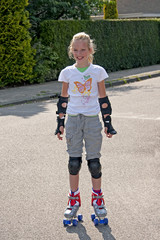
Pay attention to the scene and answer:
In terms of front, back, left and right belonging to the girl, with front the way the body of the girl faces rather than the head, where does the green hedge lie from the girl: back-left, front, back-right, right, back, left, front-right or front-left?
back

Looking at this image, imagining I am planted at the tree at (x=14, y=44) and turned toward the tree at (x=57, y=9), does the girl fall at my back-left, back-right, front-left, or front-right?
back-right

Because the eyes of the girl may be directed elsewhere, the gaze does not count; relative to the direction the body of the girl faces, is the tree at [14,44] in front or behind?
behind

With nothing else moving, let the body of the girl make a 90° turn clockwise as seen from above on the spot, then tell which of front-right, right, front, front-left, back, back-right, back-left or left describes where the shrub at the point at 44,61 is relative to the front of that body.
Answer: right

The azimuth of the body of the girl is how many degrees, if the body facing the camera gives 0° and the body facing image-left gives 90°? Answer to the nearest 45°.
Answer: approximately 0°

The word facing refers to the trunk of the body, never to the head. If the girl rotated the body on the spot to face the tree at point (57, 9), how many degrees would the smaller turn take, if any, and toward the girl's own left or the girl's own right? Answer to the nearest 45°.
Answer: approximately 180°
